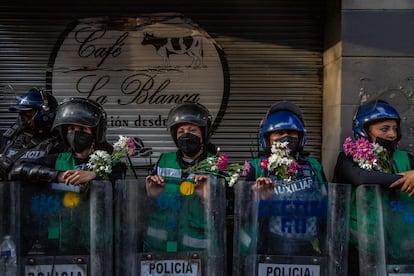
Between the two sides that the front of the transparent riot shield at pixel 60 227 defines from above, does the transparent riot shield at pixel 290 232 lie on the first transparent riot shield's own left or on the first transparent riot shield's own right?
on the first transparent riot shield's own left

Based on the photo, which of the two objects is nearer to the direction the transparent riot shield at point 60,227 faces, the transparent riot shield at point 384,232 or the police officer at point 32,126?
the transparent riot shield

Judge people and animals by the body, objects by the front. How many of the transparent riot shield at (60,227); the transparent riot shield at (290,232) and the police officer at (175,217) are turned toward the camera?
3

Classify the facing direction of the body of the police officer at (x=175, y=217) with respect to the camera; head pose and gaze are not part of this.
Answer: toward the camera

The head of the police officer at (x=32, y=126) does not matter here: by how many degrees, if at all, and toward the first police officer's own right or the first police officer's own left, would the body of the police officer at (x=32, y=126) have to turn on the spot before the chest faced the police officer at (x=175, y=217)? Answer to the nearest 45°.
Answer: approximately 45° to the first police officer's own left

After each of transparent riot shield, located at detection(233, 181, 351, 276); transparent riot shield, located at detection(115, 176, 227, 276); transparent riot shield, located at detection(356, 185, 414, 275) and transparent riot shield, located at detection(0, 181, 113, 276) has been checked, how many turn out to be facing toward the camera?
4

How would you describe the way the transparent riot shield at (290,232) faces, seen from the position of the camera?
facing the viewer
